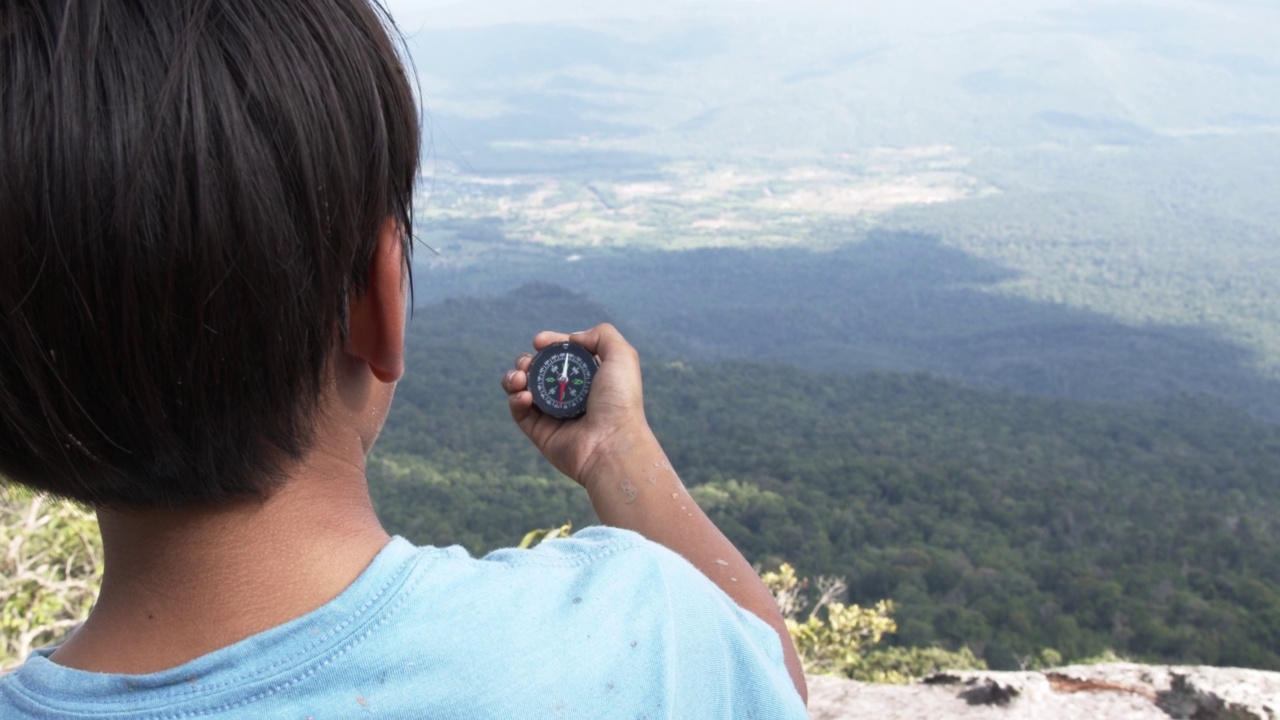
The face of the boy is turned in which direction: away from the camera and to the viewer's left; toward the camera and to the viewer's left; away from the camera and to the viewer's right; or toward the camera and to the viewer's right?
away from the camera and to the viewer's right

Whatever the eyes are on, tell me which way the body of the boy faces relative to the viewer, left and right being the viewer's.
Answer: facing away from the viewer
